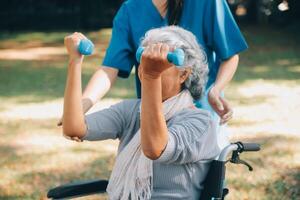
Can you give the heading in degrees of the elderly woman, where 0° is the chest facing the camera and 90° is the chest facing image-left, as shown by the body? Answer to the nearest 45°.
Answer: approximately 45°

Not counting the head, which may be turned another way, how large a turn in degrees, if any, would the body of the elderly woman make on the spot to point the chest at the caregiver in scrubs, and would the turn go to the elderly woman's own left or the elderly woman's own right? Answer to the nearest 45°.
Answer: approximately 135° to the elderly woman's own right

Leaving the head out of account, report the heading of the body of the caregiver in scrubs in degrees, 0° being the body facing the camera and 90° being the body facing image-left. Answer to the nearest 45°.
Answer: approximately 0°

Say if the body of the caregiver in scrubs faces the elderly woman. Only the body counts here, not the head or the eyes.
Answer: yes
